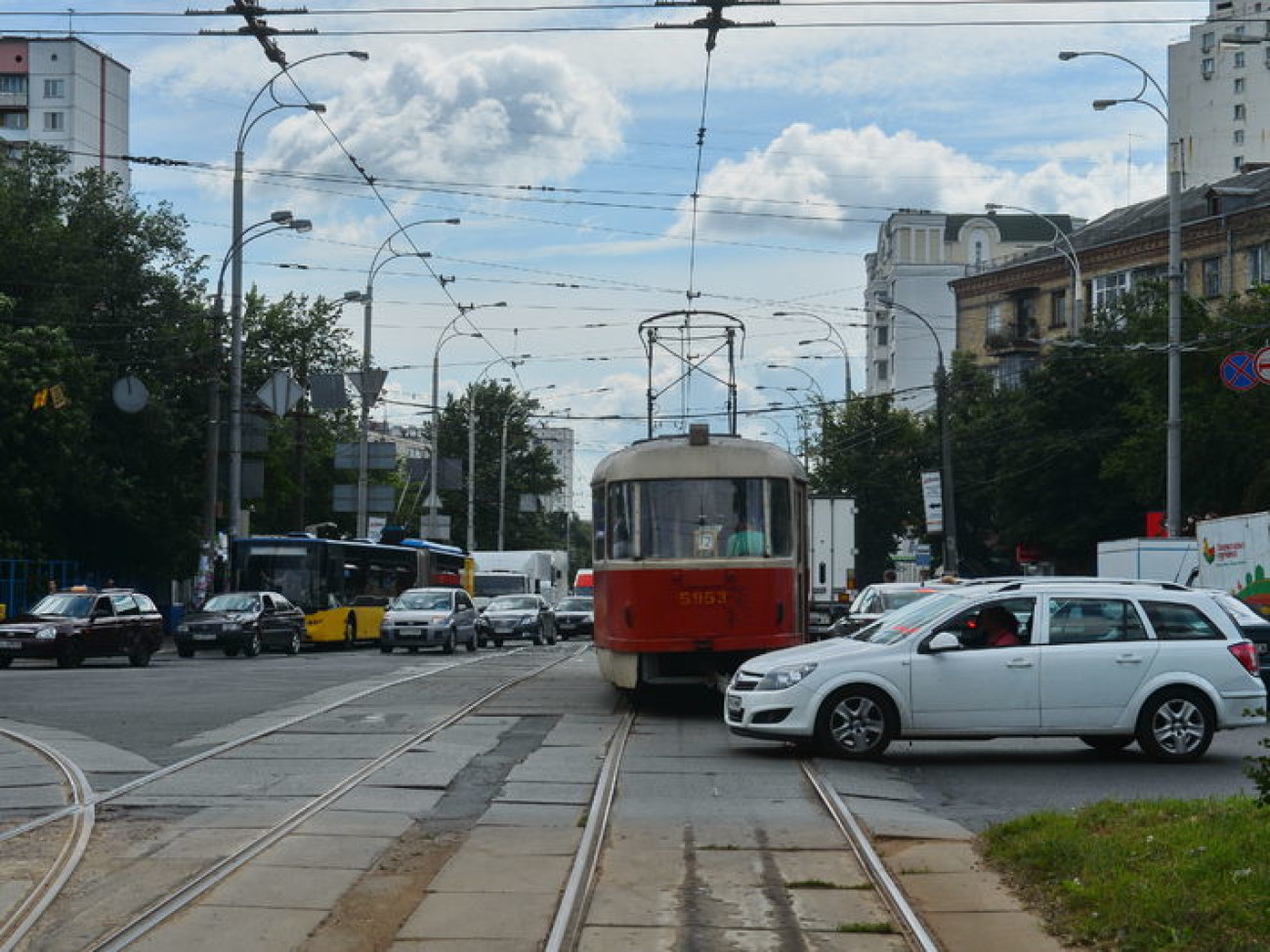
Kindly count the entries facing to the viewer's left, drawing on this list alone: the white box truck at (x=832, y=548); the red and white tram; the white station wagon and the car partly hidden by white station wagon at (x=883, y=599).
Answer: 2

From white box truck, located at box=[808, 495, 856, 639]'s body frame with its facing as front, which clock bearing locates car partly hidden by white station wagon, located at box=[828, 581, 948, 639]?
The car partly hidden by white station wagon is roughly at 6 o'clock from the white box truck.

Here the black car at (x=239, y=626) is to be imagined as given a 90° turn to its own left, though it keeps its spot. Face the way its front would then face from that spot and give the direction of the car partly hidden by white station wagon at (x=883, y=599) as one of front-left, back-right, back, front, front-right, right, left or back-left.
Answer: front

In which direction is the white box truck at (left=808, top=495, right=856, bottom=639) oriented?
away from the camera

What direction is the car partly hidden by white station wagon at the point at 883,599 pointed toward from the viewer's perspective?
to the viewer's left

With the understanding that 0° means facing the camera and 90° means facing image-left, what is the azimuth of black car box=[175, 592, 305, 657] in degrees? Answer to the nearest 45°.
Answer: approximately 45°

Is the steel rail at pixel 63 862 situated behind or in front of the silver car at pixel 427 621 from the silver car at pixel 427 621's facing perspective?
in front

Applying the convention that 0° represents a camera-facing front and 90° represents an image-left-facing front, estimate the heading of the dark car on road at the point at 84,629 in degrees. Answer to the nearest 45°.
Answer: approximately 45°

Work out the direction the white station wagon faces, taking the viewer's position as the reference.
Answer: facing to the left of the viewer

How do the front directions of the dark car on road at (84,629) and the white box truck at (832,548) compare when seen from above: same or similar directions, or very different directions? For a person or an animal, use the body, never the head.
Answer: very different directions
